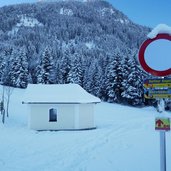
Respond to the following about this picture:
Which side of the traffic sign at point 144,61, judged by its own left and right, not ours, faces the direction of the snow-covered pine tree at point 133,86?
back

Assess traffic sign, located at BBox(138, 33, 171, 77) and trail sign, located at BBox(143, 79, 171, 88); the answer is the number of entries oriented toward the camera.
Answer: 2

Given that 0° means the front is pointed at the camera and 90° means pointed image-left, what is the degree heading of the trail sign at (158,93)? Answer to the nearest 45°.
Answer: approximately 0°

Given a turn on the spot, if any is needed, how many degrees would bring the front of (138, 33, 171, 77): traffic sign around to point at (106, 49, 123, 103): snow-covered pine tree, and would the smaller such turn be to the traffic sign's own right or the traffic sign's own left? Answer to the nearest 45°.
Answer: approximately 180°

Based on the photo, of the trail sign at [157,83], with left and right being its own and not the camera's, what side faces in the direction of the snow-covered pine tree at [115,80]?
back

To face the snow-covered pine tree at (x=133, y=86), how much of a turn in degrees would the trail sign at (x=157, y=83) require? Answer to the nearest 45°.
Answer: approximately 180°

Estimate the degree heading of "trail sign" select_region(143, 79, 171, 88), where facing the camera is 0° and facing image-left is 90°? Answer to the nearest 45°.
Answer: approximately 0°

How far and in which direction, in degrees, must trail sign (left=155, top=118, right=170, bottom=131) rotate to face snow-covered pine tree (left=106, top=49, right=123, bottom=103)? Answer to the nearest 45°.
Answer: approximately 180°
